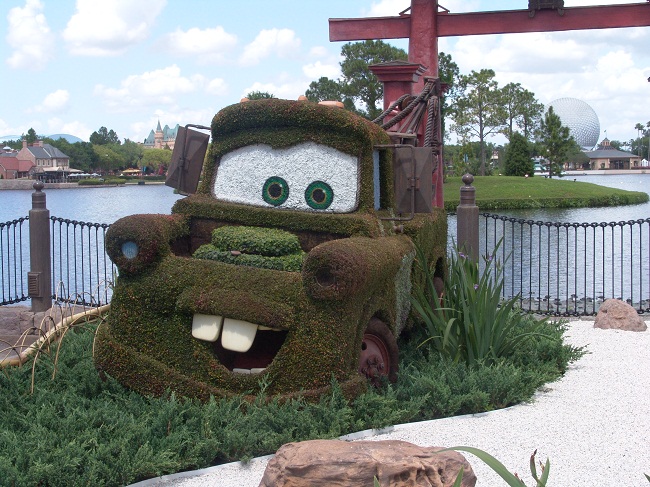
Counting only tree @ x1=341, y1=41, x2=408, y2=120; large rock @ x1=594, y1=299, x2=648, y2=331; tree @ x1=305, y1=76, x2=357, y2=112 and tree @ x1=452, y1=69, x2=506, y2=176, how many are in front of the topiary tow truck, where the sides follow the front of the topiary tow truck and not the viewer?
0

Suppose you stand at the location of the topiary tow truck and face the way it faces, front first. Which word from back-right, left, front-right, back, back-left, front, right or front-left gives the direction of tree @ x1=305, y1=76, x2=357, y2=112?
back-right

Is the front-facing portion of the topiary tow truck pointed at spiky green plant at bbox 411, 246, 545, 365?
no

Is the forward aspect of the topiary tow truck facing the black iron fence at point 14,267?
no

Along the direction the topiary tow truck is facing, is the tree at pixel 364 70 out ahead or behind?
behind

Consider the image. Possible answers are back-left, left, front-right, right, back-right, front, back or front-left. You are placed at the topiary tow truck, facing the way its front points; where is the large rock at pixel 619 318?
back

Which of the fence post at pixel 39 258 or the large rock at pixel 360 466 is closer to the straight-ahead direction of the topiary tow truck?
the large rock

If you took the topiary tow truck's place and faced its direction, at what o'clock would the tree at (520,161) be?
The tree is roughly at 5 o'clock from the topiary tow truck.

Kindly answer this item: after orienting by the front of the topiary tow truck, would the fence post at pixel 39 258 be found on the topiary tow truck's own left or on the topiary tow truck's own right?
on the topiary tow truck's own right

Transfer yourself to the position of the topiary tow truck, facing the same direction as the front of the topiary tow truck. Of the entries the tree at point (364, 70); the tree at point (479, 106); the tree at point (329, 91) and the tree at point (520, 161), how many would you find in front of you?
0

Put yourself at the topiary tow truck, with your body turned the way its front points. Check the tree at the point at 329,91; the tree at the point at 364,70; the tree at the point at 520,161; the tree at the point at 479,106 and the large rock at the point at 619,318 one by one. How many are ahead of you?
0

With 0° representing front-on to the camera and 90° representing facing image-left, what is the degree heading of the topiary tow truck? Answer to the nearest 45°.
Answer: approximately 45°

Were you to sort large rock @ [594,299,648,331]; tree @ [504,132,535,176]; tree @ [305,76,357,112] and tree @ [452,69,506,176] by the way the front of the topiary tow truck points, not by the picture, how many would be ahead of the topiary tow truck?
0

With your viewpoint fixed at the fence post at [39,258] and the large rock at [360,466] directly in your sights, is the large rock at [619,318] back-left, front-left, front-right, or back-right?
front-left

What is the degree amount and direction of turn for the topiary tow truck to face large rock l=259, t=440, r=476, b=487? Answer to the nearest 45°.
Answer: approximately 45° to its left
